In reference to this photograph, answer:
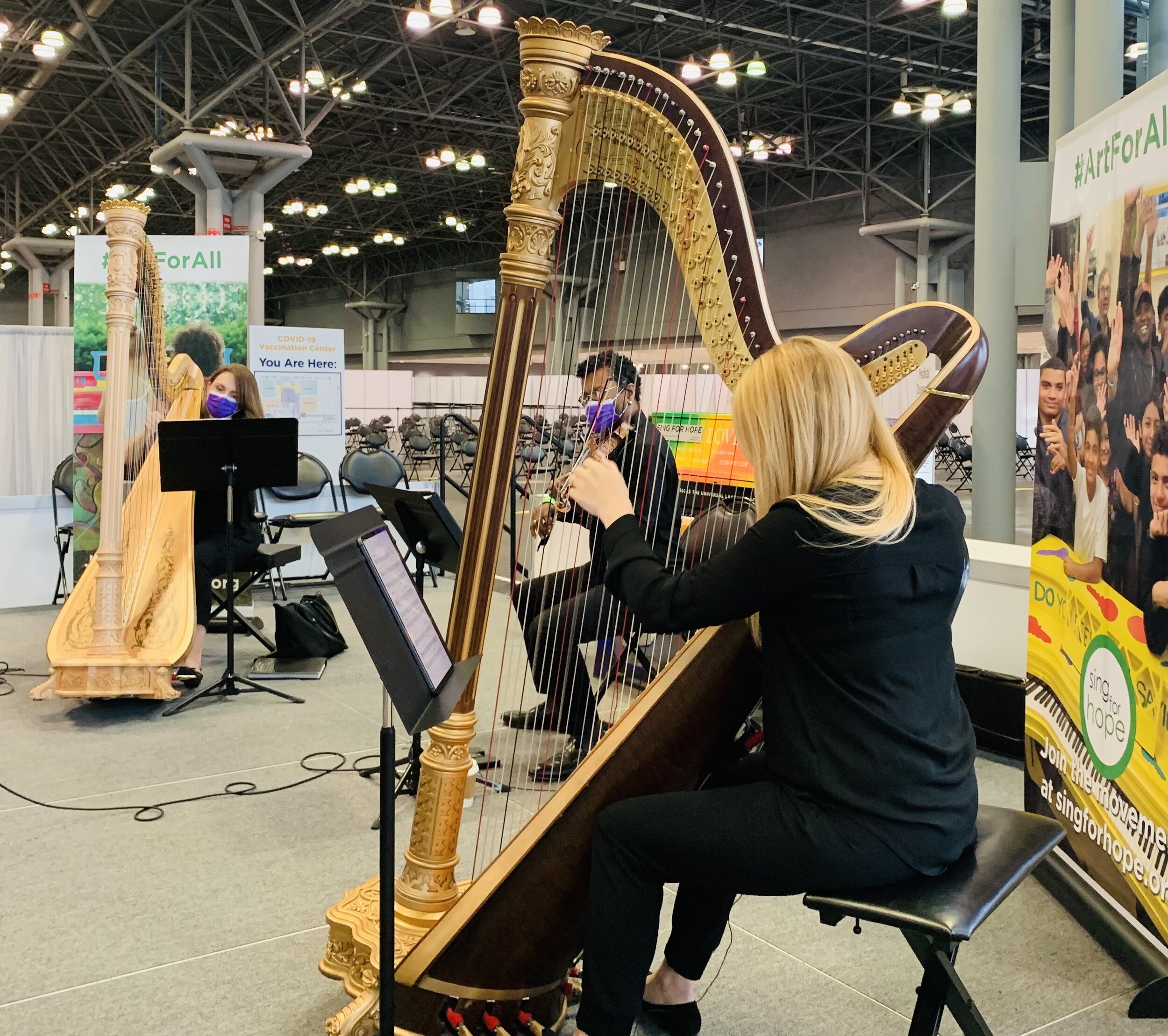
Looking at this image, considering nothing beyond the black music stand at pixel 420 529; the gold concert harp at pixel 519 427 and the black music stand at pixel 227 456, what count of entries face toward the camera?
0

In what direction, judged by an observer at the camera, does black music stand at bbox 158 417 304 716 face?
facing away from the viewer

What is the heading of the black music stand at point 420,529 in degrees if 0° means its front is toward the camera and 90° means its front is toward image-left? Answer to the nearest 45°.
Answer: approximately 225°

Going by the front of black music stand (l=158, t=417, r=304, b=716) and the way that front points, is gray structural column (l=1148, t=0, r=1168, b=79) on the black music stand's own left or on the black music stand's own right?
on the black music stand's own right

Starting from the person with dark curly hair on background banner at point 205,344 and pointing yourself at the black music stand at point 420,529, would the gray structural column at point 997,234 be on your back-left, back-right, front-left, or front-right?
front-left

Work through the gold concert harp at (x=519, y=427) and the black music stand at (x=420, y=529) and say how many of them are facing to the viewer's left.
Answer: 1

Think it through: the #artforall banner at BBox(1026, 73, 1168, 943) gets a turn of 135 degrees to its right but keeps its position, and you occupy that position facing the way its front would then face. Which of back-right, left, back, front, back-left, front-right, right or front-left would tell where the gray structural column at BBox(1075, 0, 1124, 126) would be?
front

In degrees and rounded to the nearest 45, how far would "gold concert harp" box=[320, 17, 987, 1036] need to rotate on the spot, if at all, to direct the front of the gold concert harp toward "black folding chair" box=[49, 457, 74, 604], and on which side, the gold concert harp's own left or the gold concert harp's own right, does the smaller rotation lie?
approximately 45° to the gold concert harp's own right

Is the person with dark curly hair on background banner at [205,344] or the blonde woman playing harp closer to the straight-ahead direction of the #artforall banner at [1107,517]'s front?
the blonde woman playing harp

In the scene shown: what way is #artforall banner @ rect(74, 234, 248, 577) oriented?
toward the camera

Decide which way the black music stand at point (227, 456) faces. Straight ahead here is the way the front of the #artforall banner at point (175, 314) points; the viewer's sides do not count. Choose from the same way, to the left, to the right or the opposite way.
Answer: the opposite way

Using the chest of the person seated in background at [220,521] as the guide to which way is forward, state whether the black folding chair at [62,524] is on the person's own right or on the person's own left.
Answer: on the person's own right

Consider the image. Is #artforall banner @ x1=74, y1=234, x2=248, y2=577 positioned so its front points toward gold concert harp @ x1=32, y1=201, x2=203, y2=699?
yes
